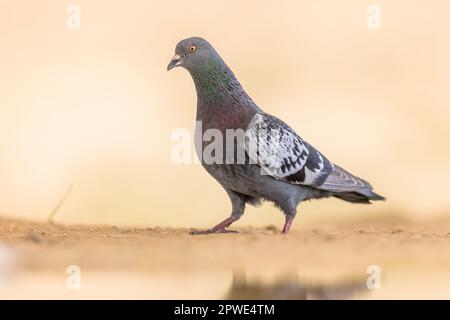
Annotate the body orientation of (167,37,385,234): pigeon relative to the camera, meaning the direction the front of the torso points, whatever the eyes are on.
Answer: to the viewer's left
